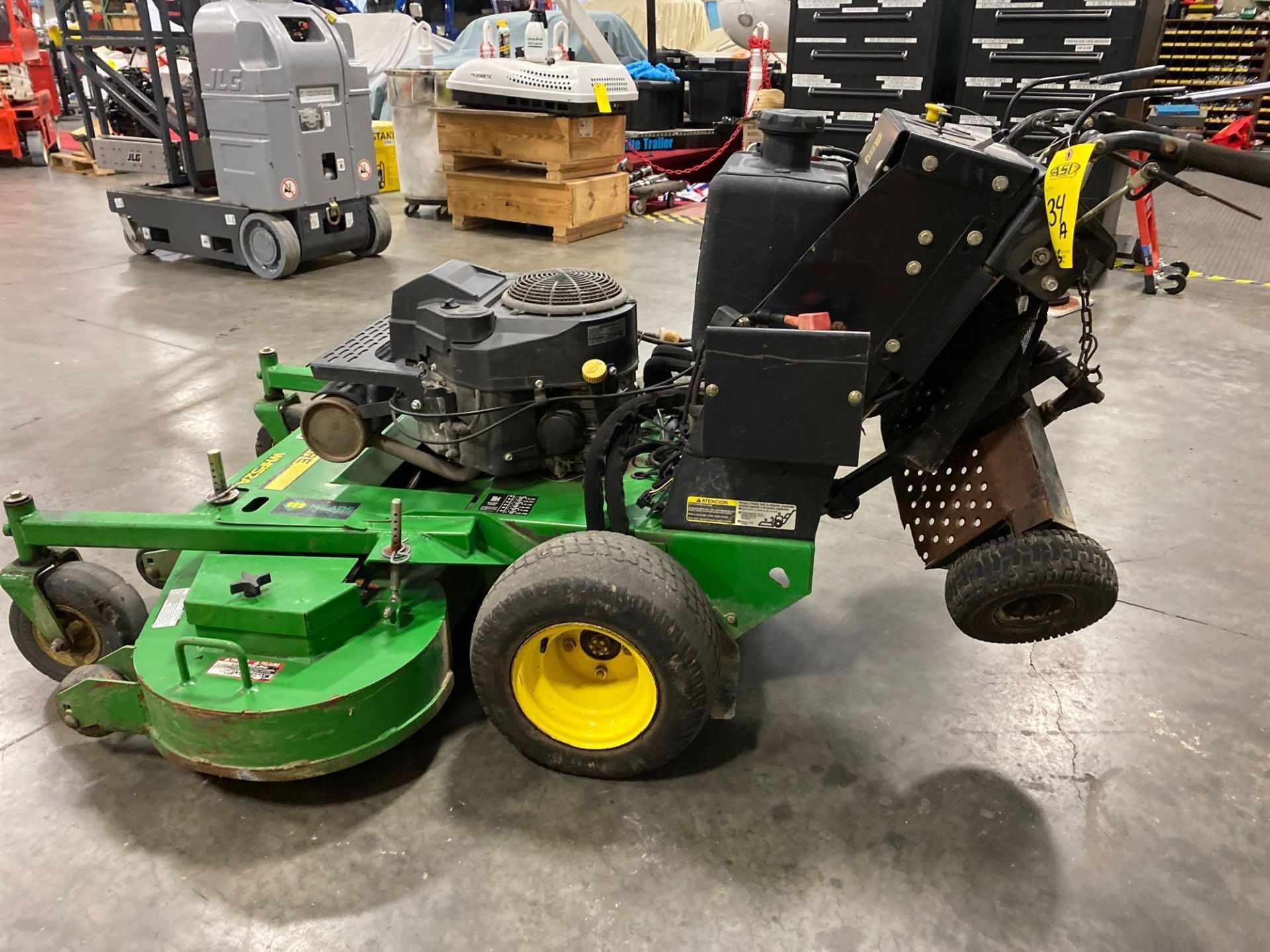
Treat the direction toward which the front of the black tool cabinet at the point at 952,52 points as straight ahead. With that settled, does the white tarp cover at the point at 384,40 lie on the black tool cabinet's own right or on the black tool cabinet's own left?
on the black tool cabinet's own right

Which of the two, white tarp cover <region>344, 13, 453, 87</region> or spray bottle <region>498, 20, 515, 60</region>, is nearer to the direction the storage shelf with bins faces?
the spray bottle

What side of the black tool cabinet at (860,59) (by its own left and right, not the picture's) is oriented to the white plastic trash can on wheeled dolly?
right

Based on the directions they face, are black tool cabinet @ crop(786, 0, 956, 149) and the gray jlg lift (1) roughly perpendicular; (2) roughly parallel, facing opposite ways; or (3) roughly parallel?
roughly perpendicular

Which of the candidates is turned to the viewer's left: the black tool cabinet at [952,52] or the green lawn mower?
the green lawn mower

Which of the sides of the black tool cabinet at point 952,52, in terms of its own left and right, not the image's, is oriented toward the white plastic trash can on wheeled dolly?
right

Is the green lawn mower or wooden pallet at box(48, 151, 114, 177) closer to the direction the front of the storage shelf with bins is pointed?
the green lawn mower

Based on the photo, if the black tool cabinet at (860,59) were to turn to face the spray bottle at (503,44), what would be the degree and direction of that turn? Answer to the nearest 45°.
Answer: approximately 135° to its right

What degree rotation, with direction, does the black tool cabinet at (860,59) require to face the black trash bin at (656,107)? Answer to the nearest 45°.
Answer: approximately 135° to its right

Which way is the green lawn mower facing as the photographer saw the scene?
facing to the left of the viewer

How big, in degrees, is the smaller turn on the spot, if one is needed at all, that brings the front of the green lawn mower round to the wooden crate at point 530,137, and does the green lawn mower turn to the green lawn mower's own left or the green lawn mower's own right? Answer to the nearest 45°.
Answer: approximately 90° to the green lawn mower's own right
